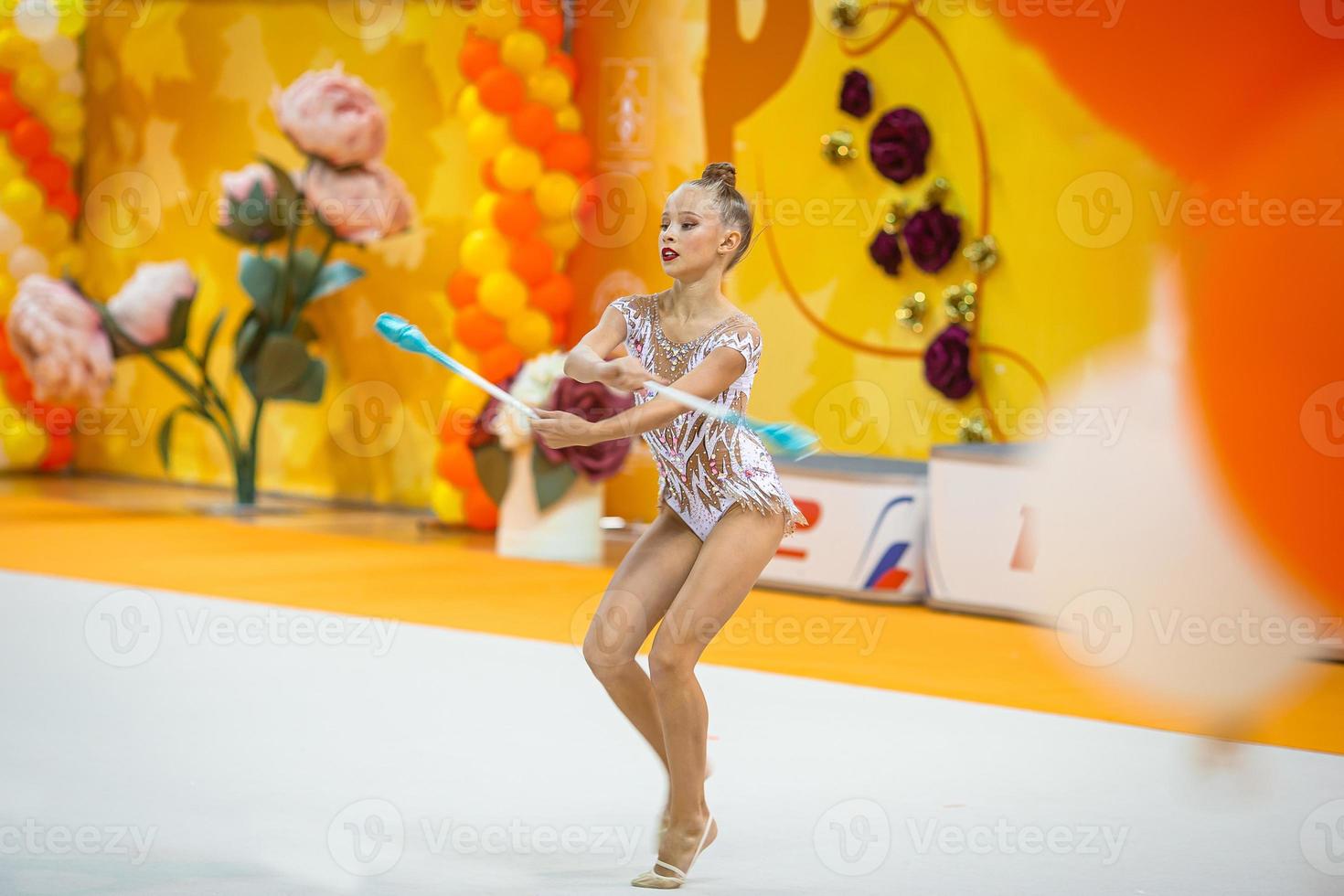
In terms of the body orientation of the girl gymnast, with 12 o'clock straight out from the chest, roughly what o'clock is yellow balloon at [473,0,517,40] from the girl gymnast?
The yellow balloon is roughly at 4 o'clock from the girl gymnast.

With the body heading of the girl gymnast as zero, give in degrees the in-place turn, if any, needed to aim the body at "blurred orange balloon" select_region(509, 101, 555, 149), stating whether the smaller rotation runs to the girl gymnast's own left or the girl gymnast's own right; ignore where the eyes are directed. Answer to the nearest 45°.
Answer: approximately 135° to the girl gymnast's own right

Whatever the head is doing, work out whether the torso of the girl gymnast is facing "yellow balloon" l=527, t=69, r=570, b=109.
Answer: no

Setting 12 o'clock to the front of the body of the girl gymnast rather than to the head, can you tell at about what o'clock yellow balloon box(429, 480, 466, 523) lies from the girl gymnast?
The yellow balloon is roughly at 4 o'clock from the girl gymnast.

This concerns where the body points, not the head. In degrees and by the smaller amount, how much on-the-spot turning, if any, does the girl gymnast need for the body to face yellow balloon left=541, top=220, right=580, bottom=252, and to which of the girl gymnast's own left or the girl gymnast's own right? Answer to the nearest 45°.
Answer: approximately 135° to the girl gymnast's own right

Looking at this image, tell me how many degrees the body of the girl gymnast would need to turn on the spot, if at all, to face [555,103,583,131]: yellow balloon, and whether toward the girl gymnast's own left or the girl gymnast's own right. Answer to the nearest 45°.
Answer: approximately 135° to the girl gymnast's own right

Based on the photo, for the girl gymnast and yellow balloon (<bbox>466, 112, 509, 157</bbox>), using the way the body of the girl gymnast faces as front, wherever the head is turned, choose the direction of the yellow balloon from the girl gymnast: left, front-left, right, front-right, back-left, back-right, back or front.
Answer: back-right

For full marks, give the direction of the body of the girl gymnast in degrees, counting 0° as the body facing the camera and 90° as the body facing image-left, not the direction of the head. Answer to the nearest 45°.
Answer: approximately 45°

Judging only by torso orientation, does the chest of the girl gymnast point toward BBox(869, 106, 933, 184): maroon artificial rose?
no

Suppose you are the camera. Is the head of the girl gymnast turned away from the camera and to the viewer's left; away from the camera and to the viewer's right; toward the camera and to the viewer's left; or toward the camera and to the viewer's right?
toward the camera and to the viewer's left

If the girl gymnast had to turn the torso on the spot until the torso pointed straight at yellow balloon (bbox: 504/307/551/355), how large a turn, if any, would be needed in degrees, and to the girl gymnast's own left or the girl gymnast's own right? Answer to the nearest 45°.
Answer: approximately 135° to the girl gymnast's own right

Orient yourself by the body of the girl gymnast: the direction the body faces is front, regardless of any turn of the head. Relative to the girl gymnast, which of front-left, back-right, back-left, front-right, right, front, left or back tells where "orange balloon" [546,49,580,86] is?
back-right

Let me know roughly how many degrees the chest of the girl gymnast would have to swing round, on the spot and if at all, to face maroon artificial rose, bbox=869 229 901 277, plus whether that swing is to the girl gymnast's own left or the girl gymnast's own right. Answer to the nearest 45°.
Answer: approximately 135° to the girl gymnast's own right

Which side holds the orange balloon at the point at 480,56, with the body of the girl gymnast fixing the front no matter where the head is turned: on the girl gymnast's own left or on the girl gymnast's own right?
on the girl gymnast's own right

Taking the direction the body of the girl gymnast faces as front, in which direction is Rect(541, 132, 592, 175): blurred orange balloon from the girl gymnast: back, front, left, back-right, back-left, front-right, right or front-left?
back-right
